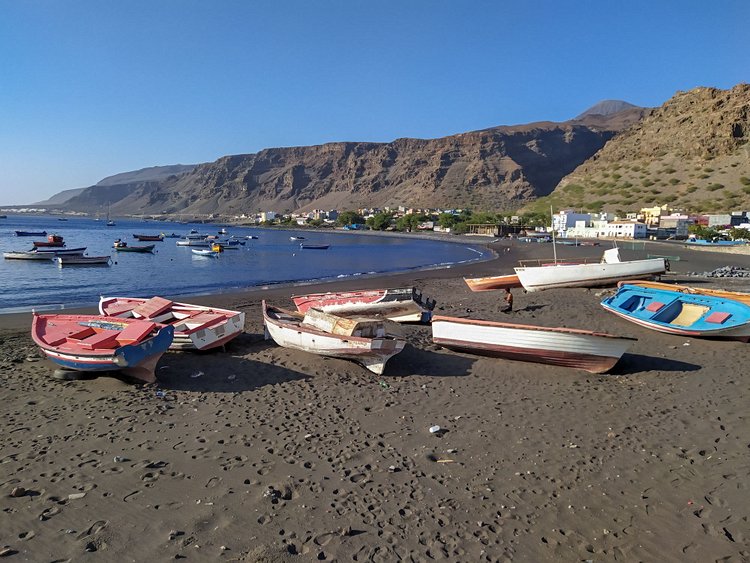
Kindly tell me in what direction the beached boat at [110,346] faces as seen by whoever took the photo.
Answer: facing away from the viewer and to the left of the viewer

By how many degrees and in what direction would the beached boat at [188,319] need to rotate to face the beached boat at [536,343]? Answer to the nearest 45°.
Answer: approximately 180°

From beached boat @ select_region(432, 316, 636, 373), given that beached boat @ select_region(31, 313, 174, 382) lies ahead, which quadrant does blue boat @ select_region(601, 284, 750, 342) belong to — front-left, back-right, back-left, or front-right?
back-right

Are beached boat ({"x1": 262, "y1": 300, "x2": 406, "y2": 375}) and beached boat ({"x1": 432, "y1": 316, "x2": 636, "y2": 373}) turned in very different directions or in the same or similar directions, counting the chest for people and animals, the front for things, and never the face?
very different directions

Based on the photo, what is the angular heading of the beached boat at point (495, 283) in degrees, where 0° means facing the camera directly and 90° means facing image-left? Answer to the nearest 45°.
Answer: approximately 90°

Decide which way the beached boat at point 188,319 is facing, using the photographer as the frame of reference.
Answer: facing away from the viewer and to the left of the viewer

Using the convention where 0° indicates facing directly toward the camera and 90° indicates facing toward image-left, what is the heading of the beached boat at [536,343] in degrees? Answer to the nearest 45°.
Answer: approximately 315°

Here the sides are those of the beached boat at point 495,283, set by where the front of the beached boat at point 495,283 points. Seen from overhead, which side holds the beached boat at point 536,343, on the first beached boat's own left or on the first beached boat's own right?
on the first beached boat's own left

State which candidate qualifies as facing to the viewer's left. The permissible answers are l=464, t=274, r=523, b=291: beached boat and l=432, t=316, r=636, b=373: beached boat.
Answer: l=464, t=274, r=523, b=291: beached boat

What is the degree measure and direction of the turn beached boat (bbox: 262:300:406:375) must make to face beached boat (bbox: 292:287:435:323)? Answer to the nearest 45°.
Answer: approximately 45° to its right
